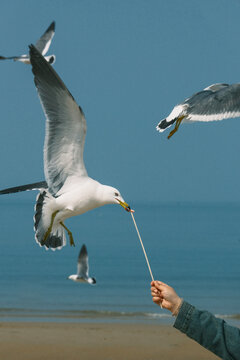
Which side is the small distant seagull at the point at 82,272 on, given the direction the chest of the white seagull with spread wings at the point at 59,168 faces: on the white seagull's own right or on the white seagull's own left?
on the white seagull's own left

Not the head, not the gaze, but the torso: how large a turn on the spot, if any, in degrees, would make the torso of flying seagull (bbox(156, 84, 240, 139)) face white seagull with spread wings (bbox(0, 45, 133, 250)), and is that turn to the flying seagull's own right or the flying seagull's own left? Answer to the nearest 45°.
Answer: approximately 180°

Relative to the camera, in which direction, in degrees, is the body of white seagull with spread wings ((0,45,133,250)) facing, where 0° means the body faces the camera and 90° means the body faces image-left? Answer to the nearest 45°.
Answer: approximately 270°

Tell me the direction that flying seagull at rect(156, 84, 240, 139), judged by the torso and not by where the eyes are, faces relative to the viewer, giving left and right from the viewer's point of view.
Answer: facing away from the viewer and to the right of the viewer

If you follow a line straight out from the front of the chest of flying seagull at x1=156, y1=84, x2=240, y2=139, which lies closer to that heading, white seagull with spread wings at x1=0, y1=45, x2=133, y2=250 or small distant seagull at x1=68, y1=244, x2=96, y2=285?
the small distant seagull

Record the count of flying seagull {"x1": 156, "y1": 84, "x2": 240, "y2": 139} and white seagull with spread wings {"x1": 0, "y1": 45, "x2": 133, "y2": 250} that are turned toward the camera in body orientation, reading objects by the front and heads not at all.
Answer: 0

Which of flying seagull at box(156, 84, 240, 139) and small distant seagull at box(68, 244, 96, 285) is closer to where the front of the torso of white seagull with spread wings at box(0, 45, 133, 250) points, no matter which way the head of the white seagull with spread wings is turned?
the flying seagull

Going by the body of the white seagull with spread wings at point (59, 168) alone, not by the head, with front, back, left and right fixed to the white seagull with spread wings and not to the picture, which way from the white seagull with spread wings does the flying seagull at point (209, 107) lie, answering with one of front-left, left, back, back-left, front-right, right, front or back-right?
front-left

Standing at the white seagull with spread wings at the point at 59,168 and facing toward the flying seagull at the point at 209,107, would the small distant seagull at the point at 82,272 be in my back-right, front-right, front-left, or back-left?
front-left
